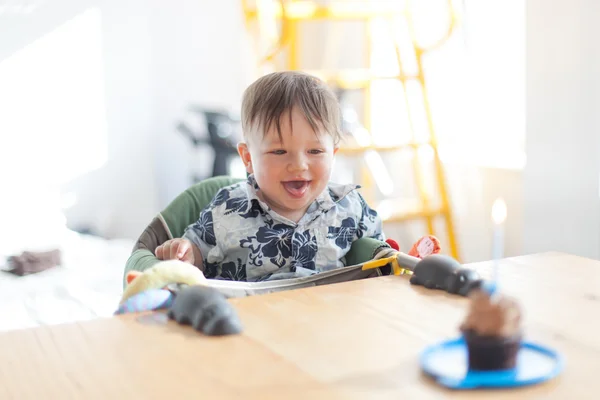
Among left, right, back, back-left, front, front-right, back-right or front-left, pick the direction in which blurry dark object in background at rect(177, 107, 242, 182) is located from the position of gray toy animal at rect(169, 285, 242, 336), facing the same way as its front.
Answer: back-left

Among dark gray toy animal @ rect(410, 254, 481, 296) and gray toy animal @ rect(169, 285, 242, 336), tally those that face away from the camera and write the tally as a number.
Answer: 0

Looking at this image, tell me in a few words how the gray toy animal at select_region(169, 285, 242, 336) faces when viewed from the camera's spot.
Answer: facing the viewer and to the right of the viewer

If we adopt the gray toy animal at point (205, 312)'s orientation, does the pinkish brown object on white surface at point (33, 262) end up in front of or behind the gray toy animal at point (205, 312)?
behind

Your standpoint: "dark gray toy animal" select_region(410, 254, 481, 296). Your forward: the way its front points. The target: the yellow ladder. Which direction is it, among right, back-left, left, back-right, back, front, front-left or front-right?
back-left

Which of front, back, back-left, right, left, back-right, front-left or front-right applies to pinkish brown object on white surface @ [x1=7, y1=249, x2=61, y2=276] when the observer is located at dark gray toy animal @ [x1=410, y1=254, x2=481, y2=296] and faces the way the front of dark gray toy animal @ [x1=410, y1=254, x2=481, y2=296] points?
back
